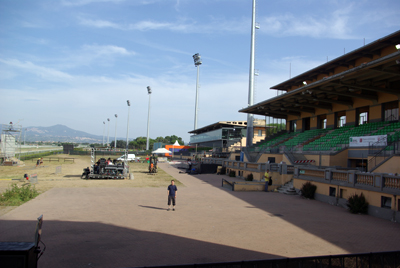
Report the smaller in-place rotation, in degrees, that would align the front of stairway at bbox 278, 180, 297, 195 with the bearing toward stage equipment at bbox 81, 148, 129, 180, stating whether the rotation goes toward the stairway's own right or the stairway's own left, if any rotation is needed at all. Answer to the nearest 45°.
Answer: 0° — it already faces it

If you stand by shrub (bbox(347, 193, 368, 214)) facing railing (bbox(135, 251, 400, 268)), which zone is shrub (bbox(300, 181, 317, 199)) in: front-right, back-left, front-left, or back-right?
back-right

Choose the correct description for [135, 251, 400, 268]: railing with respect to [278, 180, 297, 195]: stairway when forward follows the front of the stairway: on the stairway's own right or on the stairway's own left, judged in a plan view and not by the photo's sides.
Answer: on the stairway's own left

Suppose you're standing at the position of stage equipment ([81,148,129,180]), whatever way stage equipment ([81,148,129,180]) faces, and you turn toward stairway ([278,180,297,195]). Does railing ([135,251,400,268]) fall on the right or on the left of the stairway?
right

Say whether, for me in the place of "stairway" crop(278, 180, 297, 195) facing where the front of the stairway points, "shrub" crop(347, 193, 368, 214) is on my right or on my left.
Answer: on my left

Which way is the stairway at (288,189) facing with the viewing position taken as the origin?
facing to the left of the viewer

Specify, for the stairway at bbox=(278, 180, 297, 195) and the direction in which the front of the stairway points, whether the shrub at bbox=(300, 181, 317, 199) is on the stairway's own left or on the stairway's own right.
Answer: on the stairway's own left
